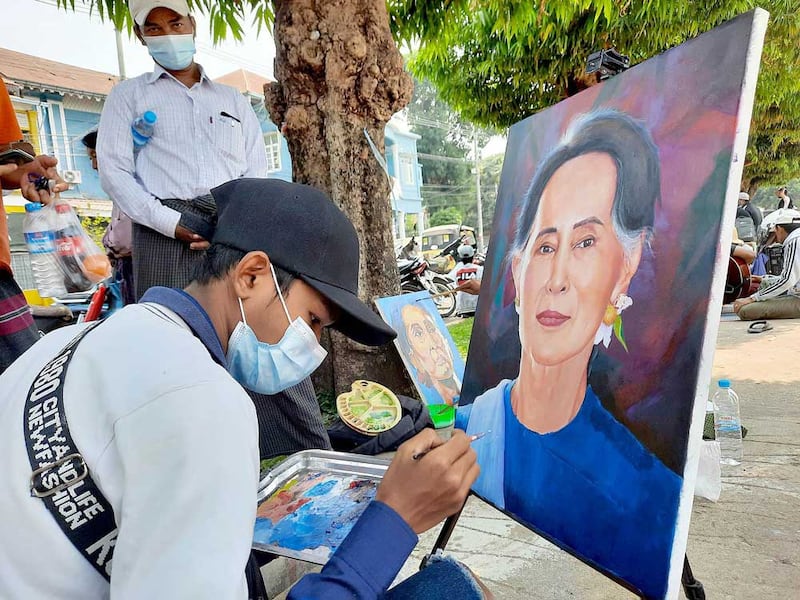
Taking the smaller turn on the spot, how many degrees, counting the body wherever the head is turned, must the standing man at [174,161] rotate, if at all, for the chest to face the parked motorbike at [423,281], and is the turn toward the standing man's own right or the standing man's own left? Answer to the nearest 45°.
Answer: approximately 135° to the standing man's own left

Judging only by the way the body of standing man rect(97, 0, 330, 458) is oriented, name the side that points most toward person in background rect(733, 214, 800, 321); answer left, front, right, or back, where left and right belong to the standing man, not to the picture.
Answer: left

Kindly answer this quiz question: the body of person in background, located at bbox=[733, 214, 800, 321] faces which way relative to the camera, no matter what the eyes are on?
to the viewer's left

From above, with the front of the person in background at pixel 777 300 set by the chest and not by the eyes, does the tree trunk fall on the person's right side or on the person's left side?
on the person's left side

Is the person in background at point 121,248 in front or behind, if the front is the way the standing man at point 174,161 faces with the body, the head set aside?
behind
